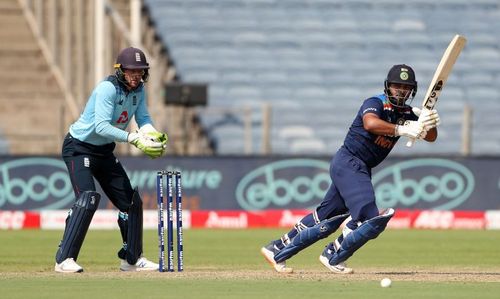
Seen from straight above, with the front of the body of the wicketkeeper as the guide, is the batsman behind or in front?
in front

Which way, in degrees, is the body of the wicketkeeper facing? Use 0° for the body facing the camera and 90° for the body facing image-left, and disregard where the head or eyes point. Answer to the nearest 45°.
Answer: approximately 315°

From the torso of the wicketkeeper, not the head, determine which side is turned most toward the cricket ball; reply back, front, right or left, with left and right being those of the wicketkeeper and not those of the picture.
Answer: front

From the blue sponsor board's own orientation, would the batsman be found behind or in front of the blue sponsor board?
in front

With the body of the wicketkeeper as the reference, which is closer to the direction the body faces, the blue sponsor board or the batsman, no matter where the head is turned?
the batsman

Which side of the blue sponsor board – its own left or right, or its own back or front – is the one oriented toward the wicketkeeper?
front

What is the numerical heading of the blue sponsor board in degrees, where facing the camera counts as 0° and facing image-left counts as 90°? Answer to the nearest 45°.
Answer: approximately 0°
